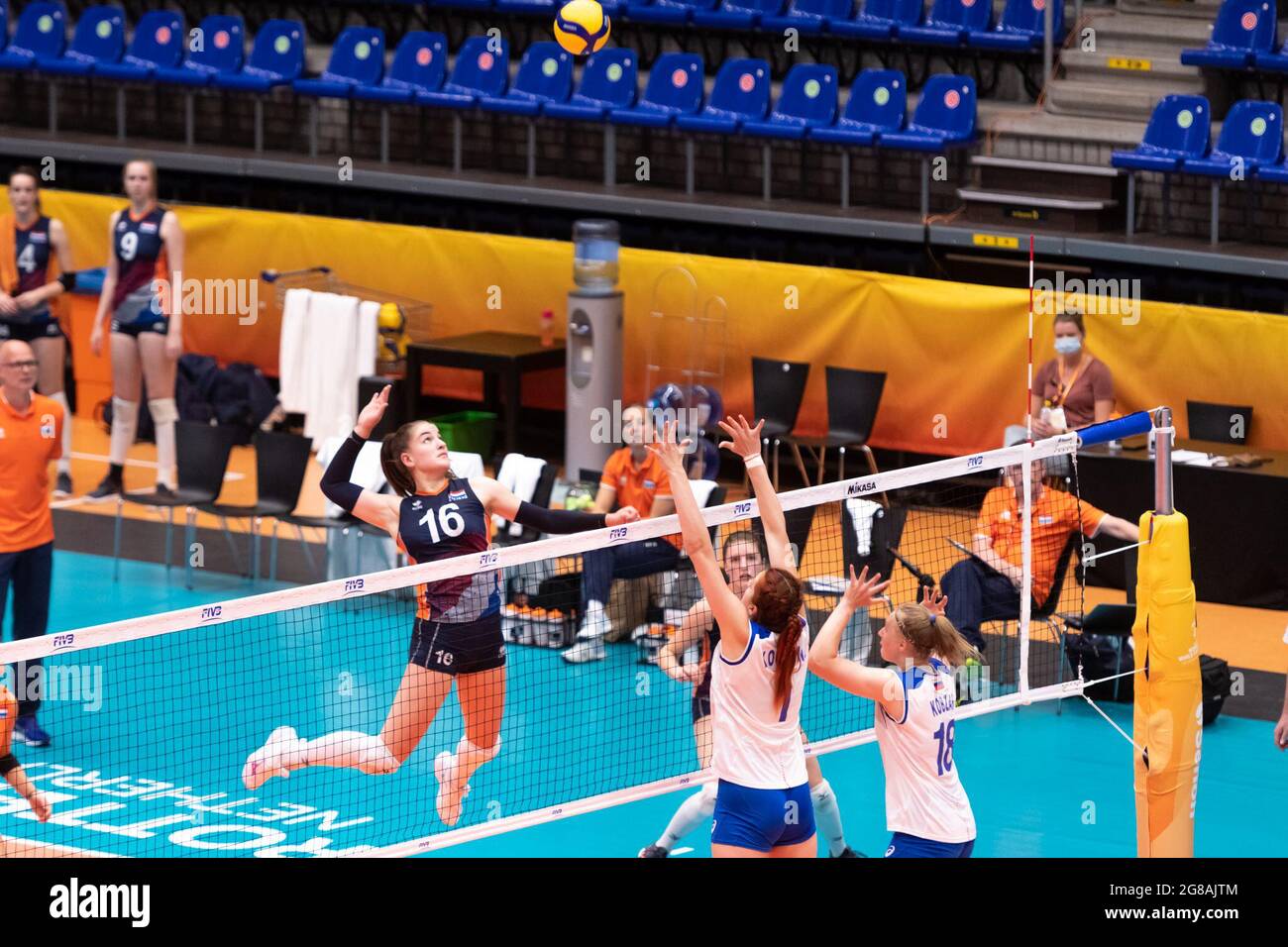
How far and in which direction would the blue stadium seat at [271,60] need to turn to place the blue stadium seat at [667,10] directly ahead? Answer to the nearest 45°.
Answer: approximately 90° to its left

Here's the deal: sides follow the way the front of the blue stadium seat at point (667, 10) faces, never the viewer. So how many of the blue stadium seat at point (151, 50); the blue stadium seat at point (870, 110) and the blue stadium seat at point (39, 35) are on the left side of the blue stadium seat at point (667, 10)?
1

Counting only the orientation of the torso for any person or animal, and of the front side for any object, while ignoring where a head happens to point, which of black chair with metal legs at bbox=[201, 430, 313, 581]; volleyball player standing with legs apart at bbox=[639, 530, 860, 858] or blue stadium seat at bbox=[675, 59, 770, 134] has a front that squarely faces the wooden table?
the blue stadium seat

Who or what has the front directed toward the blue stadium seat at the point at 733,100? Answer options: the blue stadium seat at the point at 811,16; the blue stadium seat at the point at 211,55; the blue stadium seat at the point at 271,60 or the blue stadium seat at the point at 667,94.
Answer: the blue stadium seat at the point at 811,16

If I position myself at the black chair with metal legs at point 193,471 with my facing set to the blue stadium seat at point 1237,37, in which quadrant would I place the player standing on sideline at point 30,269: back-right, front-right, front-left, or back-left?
back-left

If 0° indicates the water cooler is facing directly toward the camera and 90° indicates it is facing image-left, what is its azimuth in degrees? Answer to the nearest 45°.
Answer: approximately 45°

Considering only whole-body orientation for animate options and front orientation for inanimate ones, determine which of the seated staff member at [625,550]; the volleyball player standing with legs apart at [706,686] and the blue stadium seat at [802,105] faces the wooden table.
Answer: the blue stadium seat

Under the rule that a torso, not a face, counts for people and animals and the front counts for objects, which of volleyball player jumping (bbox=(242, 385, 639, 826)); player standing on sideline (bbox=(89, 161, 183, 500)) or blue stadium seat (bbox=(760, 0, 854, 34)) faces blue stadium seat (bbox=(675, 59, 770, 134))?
blue stadium seat (bbox=(760, 0, 854, 34))
